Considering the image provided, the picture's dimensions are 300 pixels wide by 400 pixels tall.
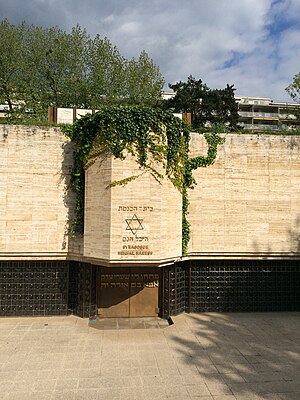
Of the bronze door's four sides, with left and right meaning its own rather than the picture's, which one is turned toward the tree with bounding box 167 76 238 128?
back

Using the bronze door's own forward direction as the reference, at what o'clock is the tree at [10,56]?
The tree is roughly at 5 o'clock from the bronze door.

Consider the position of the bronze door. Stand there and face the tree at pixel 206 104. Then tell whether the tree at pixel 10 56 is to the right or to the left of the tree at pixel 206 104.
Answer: left

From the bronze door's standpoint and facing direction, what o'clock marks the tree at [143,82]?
The tree is roughly at 6 o'clock from the bronze door.

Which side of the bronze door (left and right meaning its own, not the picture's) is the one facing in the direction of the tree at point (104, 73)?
back

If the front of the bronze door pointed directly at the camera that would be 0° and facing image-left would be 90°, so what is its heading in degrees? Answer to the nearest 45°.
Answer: approximately 0°

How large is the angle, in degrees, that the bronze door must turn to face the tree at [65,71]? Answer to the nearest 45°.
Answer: approximately 180°
